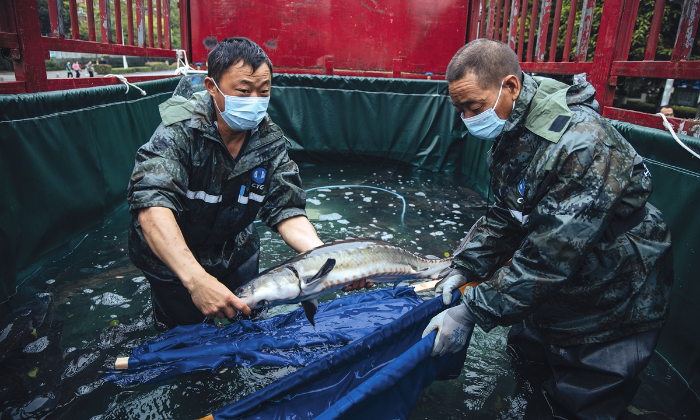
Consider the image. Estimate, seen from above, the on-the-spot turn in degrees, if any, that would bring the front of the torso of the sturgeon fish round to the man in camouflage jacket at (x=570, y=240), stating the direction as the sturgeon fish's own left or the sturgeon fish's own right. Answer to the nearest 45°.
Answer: approximately 180°

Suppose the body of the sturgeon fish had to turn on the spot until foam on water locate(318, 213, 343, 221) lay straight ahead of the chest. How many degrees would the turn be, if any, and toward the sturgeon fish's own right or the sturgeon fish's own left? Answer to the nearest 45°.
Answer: approximately 90° to the sturgeon fish's own right

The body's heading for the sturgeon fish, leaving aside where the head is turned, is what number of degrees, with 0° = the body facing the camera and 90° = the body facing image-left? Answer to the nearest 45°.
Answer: approximately 90°

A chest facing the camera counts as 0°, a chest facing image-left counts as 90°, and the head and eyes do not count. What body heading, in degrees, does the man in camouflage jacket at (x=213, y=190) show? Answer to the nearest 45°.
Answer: approximately 315°
